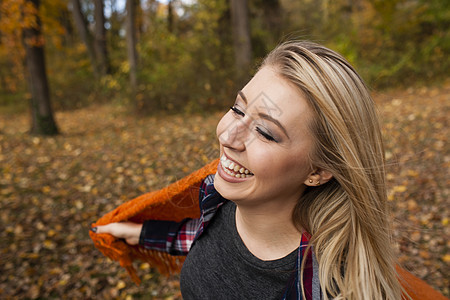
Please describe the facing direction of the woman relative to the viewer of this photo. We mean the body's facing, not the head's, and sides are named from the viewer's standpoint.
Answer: facing the viewer and to the left of the viewer

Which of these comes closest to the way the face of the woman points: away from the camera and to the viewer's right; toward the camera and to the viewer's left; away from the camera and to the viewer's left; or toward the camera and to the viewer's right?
toward the camera and to the viewer's left
